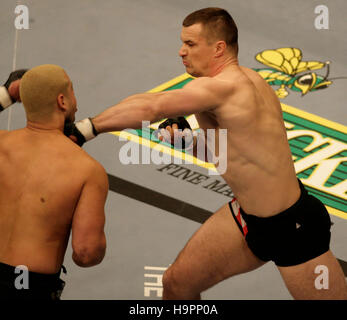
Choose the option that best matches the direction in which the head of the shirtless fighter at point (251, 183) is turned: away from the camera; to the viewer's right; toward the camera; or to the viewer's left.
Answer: to the viewer's left

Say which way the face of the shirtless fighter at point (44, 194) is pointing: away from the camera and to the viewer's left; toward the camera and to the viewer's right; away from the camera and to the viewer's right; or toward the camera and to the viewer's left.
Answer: away from the camera and to the viewer's right

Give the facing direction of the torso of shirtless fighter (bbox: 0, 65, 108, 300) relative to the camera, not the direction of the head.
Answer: away from the camera
